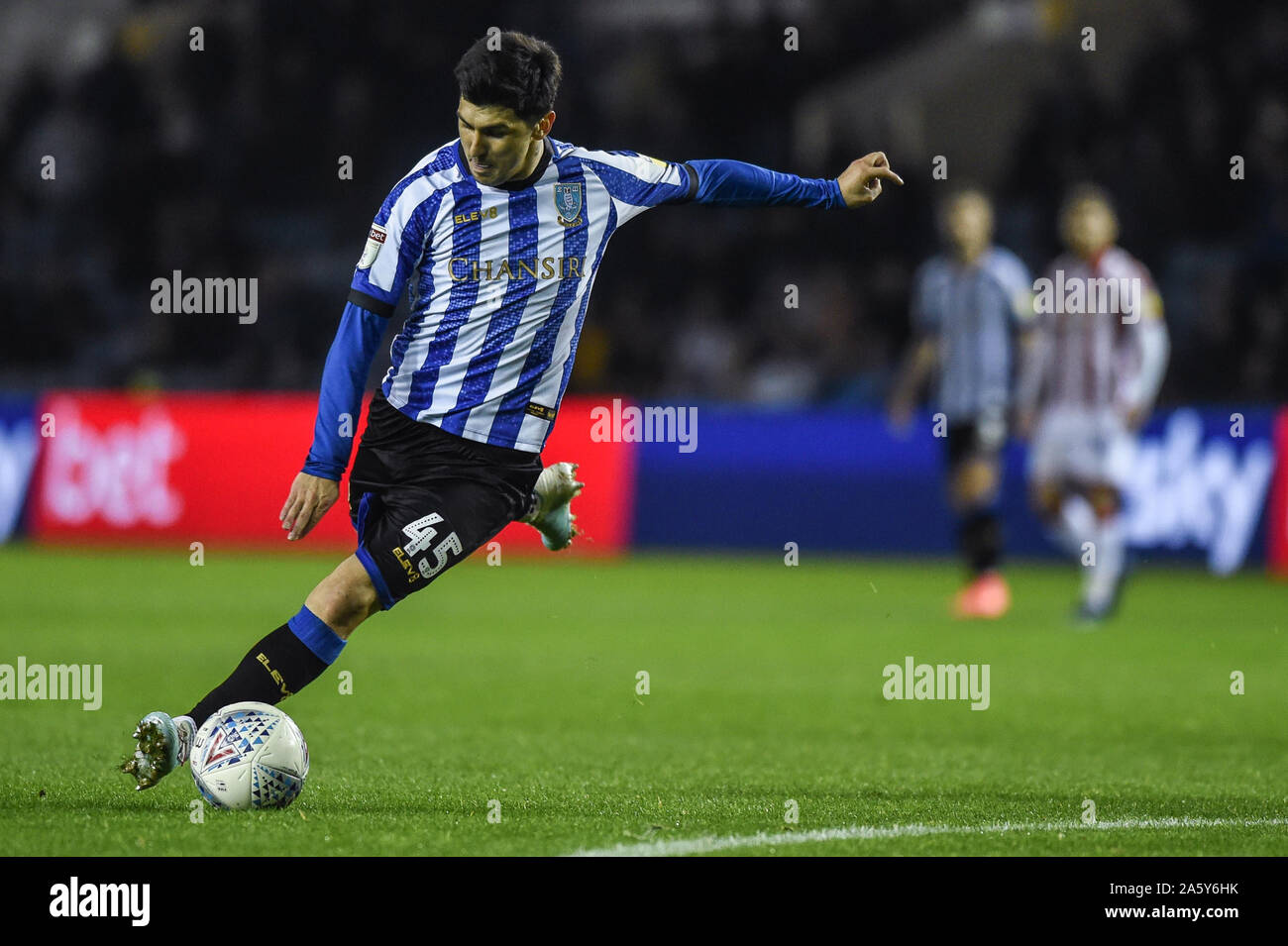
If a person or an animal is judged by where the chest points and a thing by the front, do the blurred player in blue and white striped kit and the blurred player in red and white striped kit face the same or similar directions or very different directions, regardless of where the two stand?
same or similar directions

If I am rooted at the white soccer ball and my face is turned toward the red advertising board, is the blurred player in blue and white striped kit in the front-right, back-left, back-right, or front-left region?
front-right

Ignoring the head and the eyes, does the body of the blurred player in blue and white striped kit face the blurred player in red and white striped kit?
no

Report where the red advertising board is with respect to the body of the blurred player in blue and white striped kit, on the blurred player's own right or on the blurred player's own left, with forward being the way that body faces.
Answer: on the blurred player's own right

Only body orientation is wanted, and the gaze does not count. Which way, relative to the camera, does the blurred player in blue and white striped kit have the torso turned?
toward the camera

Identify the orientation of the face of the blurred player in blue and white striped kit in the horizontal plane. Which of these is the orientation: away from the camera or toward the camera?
toward the camera

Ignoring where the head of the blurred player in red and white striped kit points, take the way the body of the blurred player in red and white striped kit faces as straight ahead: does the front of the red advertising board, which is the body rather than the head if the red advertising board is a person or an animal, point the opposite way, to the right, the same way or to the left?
the same way

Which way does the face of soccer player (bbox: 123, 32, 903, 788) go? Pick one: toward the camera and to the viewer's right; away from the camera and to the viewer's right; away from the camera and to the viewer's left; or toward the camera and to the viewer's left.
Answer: toward the camera and to the viewer's left

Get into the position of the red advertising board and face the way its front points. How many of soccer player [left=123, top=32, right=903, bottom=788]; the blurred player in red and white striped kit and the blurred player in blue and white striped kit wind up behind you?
0

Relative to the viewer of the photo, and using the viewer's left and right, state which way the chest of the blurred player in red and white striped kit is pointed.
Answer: facing the viewer

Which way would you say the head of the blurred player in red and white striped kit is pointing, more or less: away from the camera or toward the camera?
toward the camera

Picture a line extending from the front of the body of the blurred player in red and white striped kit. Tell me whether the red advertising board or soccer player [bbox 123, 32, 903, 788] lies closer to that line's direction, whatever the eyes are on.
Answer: the soccer player

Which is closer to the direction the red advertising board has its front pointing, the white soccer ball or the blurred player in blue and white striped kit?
the white soccer ball

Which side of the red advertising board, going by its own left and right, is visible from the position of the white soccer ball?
front

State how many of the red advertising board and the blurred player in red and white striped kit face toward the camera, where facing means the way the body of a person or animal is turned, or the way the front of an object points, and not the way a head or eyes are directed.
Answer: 2

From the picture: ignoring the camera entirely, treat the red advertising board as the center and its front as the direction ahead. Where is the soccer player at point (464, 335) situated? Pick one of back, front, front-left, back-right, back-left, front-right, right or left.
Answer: front
